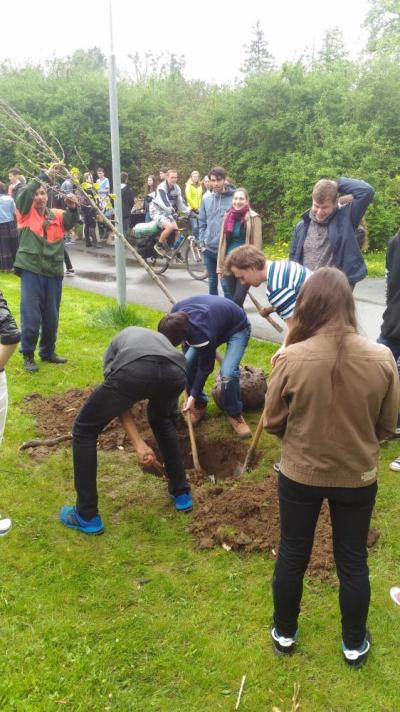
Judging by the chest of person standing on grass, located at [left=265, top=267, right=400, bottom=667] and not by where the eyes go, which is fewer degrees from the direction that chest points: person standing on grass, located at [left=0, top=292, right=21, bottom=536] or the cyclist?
the cyclist

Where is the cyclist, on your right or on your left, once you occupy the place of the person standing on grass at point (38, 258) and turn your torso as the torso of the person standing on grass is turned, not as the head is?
on your left

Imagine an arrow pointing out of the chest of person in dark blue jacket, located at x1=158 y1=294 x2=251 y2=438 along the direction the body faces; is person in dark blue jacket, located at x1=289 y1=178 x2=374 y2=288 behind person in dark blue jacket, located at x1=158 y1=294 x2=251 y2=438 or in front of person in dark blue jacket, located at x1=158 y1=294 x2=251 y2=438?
behind

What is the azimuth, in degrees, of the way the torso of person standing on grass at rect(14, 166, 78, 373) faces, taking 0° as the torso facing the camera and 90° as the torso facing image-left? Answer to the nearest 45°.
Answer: approximately 315°

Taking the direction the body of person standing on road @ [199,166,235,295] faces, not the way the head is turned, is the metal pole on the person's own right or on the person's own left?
on the person's own right

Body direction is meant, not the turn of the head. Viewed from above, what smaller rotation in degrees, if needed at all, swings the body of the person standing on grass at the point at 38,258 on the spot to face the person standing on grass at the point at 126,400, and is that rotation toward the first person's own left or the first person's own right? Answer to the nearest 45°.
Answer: approximately 45° to the first person's own right

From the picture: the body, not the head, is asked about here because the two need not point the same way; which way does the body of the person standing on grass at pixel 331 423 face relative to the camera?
away from the camera

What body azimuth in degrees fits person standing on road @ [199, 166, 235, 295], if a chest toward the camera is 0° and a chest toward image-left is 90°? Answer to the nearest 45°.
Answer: approximately 0°

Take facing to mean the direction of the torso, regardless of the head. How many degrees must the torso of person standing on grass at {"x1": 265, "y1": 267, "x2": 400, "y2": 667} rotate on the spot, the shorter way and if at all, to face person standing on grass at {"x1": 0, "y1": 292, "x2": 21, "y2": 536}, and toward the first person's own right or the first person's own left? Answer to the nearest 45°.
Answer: approximately 90° to the first person's own left

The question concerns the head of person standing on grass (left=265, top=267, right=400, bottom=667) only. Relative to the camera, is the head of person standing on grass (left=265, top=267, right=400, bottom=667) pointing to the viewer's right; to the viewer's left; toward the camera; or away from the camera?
away from the camera

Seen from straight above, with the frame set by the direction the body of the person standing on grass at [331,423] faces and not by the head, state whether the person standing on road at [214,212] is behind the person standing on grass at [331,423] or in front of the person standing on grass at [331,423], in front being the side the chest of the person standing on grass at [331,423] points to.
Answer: in front
